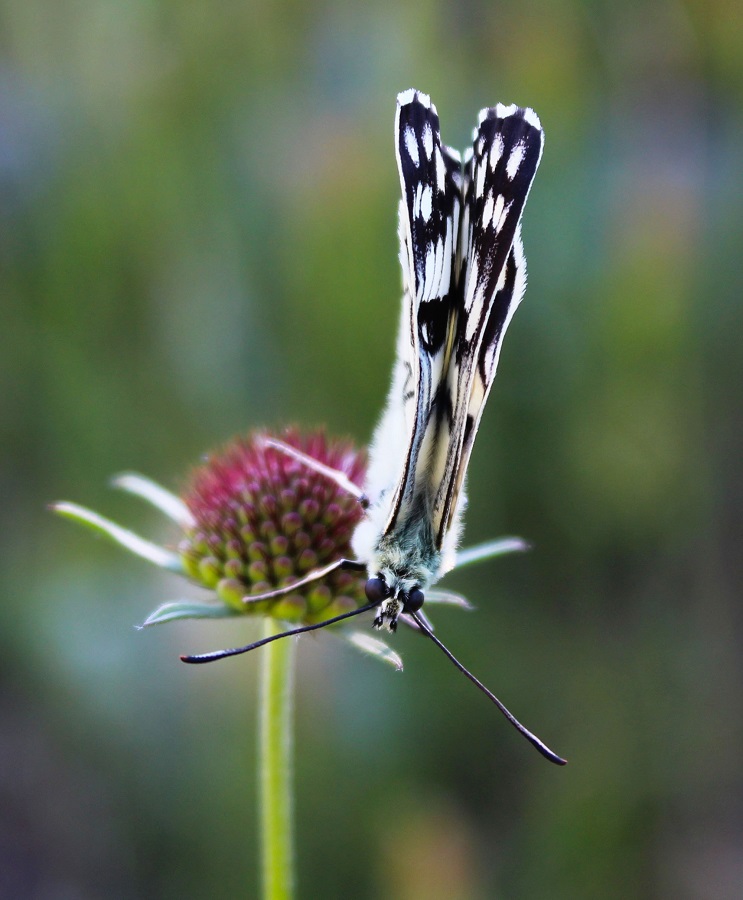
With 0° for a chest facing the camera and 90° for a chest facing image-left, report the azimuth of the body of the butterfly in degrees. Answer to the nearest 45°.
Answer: approximately 0°
